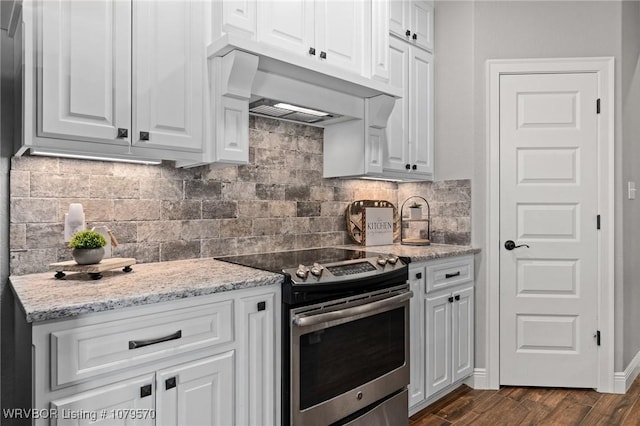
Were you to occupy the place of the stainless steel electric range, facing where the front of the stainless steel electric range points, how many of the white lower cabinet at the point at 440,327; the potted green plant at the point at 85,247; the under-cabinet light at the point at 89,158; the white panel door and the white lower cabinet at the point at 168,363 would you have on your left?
2

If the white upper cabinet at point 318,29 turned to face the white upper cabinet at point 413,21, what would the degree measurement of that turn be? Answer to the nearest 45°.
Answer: approximately 90° to its left

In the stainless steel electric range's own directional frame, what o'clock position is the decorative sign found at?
The decorative sign is roughly at 8 o'clock from the stainless steel electric range.

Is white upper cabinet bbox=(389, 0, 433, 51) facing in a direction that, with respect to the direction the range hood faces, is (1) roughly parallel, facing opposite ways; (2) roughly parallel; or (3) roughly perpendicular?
roughly parallel

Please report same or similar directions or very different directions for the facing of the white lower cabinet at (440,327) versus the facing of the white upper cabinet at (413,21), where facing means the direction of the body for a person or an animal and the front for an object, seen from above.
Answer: same or similar directions

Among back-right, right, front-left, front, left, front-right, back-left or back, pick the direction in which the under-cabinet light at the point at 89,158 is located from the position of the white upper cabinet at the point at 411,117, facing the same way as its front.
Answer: right

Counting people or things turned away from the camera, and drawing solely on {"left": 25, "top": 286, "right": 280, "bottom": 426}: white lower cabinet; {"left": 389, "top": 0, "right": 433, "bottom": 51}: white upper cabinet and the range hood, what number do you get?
0

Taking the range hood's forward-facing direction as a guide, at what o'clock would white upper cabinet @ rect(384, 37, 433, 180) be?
The white upper cabinet is roughly at 9 o'clock from the range hood.

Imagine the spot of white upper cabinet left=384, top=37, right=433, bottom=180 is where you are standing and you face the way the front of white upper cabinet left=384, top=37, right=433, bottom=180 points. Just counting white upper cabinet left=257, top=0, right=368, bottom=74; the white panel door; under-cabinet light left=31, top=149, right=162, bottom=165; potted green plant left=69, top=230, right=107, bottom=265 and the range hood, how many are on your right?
4

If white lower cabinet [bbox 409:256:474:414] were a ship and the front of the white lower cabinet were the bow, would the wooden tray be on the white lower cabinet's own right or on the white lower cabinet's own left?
on the white lower cabinet's own right

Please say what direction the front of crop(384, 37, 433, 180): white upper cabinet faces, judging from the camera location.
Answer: facing the viewer and to the right of the viewer

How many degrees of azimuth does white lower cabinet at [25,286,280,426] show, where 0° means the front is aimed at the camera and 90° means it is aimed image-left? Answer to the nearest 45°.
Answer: approximately 315°

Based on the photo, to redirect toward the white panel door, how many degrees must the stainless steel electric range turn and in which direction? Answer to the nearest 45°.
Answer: approximately 90° to its left
